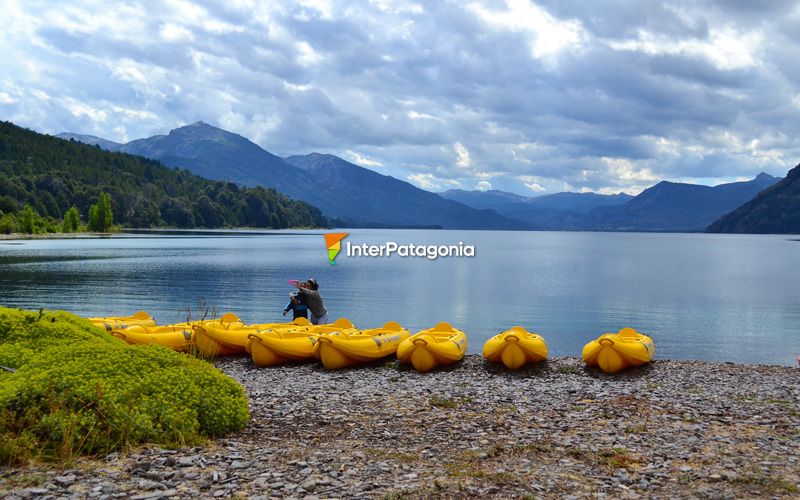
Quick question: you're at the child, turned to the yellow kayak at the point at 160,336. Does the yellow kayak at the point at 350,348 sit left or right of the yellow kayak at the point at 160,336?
left

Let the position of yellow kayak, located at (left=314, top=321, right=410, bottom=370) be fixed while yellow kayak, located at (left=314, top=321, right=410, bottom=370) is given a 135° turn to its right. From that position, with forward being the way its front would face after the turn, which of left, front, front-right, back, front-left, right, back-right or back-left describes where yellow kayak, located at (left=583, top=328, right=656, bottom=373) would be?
right

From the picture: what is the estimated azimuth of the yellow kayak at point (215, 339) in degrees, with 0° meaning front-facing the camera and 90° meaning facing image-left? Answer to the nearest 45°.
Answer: approximately 45°

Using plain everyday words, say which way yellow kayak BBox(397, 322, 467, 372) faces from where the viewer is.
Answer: facing the viewer and to the left of the viewer

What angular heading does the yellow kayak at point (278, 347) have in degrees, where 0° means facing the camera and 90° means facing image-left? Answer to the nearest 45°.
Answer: approximately 45°
